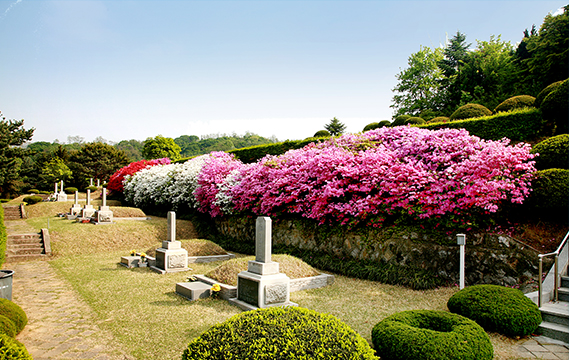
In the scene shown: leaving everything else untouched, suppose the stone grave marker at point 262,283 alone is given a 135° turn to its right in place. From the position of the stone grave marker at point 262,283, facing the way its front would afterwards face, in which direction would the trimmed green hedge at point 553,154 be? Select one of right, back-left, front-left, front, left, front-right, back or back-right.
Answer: right

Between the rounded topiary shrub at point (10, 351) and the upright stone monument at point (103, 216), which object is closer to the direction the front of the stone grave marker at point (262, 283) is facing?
the rounded topiary shrub

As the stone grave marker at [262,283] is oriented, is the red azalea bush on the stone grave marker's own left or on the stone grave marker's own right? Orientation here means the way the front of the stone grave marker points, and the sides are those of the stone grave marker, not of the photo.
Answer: on the stone grave marker's own right

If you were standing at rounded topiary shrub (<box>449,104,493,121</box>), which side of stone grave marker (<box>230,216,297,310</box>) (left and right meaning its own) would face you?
back

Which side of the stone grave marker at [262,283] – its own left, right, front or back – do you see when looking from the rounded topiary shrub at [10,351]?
front

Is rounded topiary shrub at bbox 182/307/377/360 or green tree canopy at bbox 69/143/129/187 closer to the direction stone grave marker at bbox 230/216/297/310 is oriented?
the rounded topiary shrub

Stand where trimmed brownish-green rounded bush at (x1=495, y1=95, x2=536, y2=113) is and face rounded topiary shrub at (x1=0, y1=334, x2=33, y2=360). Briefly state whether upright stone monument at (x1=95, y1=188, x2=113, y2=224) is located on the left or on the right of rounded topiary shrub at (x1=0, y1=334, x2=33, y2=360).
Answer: right

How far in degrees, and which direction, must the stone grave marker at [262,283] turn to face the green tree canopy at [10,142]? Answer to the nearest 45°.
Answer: approximately 90° to its right

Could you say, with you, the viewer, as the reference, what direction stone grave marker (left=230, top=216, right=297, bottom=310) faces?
facing the viewer and to the left of the viewer

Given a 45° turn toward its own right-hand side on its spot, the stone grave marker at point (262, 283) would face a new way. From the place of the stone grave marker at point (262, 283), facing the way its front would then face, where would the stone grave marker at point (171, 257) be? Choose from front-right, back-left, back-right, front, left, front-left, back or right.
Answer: front-right

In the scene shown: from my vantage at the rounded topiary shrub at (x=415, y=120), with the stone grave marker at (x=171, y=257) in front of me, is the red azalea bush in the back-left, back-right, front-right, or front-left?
front-right

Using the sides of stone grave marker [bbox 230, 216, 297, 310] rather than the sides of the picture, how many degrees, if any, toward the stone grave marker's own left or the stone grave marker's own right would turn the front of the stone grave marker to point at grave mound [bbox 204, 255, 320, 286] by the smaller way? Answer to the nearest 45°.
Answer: approximately 135° to the stone grave marker's own right

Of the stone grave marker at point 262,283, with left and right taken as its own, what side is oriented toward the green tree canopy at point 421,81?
back

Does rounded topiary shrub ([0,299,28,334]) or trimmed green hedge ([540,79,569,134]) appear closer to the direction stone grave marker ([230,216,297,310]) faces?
the rounded topiary shrub

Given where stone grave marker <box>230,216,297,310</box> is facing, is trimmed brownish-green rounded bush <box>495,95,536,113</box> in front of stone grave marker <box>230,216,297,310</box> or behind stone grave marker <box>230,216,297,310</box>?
behind

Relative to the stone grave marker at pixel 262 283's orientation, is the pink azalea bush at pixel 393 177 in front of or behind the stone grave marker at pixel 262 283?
behind
